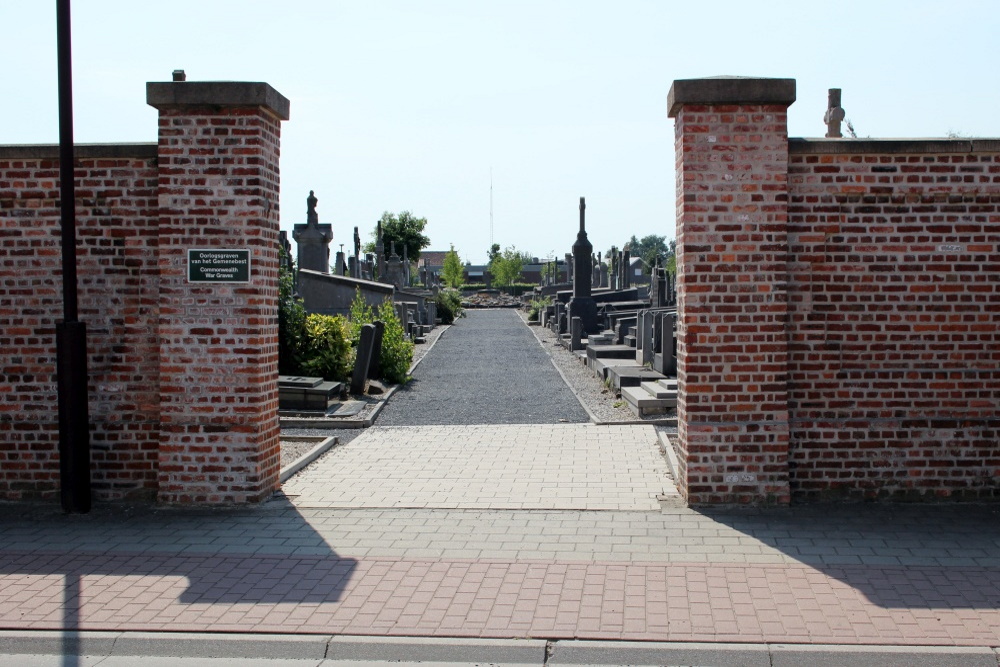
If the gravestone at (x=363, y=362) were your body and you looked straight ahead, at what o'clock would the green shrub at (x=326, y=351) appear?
The green shrub is roughly at 6 o'clock from the gravestone.

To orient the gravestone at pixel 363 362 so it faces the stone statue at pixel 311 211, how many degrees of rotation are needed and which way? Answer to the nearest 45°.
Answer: approximately 90° to its left

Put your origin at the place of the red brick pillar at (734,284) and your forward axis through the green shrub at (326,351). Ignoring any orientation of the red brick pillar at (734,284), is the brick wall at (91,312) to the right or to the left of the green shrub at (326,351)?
left

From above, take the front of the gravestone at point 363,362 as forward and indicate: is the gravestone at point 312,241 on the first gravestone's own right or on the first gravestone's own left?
on the first gravestone's own left

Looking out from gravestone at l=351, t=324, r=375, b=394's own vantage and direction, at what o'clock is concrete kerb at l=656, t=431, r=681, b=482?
The concrete kerb is roughly at 2 o'clock from the gravestone.

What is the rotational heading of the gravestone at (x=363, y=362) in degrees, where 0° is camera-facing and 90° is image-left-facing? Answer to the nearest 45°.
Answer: approximately 270°

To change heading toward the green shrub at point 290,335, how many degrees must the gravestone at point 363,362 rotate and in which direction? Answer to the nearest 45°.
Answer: approximately 180°

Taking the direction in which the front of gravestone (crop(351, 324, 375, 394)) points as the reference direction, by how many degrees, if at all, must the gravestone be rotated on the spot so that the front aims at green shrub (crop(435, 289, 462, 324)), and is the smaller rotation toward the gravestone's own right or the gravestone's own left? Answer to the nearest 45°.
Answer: approximately 90° to the gravestone's own left

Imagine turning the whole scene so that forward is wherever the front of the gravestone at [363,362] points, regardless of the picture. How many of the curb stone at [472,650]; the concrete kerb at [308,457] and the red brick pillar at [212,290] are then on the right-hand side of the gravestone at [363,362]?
3

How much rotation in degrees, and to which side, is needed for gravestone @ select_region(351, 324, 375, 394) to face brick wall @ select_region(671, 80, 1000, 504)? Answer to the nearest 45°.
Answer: approximately 45° to its right

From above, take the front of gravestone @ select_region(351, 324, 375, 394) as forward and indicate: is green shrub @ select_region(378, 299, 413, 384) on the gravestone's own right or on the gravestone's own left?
on the gravestone's own left
